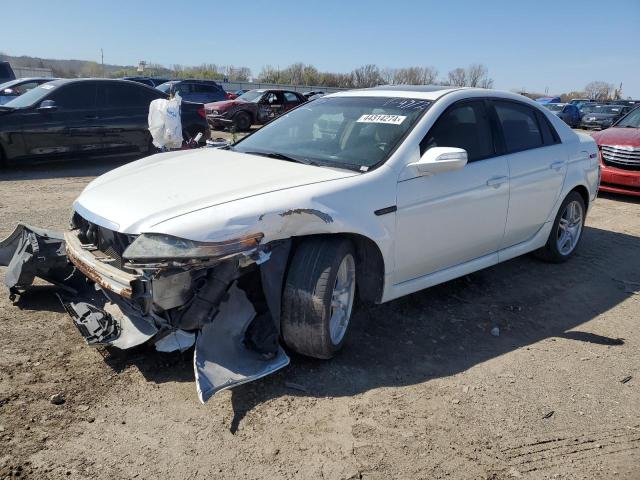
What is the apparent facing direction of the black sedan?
to the viewer's left

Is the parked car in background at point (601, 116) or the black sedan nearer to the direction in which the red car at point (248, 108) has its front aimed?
the black sedan

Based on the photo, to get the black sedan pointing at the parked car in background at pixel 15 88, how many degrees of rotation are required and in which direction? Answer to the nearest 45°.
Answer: approximately 90° to its right

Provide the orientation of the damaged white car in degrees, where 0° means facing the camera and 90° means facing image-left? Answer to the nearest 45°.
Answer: approximately 45°

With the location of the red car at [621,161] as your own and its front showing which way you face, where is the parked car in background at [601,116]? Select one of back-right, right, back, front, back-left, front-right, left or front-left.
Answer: back-right

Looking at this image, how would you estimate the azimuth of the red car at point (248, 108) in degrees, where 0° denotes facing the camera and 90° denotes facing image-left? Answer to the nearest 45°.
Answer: approximately 45°

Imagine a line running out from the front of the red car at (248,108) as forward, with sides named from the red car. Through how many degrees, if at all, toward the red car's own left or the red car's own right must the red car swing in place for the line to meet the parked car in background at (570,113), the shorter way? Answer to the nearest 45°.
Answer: approximately 180°

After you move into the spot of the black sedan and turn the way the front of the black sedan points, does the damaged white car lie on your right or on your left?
on your left
